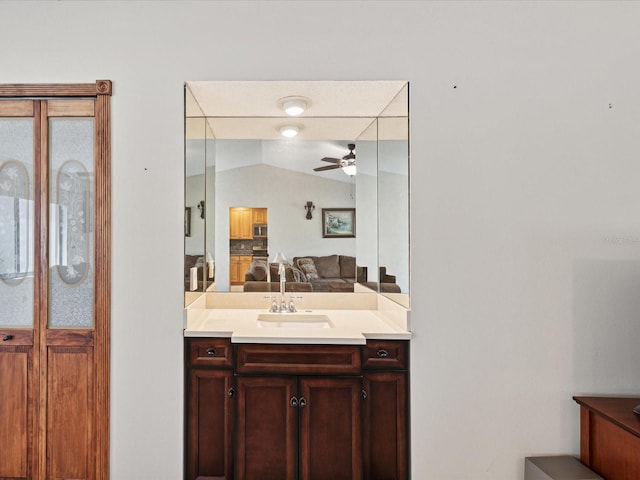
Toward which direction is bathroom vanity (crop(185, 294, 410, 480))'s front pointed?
toward the camera

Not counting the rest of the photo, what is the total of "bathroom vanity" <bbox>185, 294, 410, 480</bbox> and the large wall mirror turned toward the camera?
2

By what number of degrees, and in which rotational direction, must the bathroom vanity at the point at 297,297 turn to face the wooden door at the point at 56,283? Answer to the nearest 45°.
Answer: approximately 90° to its right

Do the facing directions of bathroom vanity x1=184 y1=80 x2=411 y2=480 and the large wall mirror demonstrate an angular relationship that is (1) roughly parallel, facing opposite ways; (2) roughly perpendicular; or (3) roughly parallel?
roughly parallel

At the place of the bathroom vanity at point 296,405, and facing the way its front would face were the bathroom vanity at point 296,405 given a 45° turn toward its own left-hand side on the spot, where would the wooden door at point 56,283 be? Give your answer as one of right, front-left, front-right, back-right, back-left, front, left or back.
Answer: back-right

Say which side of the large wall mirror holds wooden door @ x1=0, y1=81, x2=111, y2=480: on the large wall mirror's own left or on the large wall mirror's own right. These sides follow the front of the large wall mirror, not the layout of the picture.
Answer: on the large wall mirror's own right
